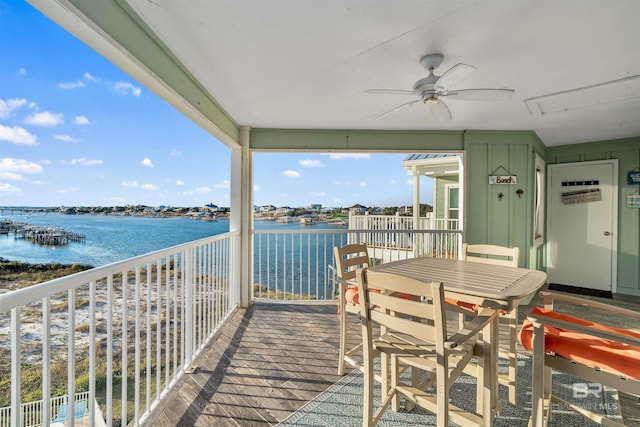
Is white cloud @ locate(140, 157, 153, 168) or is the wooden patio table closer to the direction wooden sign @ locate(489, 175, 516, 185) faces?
the wooden patio table

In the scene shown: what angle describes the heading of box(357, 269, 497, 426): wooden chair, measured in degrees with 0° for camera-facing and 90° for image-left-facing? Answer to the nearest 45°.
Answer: approximately 225°

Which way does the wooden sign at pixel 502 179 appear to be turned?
toward the camera

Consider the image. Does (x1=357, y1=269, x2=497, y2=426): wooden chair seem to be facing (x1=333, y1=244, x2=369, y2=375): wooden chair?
no

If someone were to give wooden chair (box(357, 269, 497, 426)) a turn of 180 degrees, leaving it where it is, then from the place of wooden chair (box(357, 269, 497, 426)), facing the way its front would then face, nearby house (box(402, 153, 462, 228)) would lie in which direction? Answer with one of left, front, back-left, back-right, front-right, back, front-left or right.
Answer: back-right

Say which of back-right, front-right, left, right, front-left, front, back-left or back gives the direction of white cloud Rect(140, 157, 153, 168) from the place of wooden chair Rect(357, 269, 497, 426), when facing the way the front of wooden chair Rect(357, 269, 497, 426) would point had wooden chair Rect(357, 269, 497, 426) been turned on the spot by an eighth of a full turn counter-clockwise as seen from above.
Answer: front-left

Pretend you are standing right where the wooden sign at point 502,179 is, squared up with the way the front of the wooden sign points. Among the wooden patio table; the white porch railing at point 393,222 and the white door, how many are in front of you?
1

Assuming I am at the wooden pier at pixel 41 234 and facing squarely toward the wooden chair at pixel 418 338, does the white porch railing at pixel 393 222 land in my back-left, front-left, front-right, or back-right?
front-left

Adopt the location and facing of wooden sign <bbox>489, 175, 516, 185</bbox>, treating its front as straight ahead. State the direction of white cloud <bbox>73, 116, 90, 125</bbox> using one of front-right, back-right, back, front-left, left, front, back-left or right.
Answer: right

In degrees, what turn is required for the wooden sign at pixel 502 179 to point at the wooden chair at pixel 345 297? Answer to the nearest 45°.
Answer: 0° — it already faces it

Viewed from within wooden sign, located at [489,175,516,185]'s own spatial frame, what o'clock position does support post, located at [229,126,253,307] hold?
The support post is roughly at 2 o'clock from the wooden sign.

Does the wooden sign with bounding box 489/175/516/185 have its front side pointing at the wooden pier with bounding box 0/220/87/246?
no

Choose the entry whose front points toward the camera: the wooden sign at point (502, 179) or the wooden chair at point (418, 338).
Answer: the wooden sign

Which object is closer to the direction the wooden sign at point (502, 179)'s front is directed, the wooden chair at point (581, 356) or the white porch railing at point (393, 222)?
the wooden chair

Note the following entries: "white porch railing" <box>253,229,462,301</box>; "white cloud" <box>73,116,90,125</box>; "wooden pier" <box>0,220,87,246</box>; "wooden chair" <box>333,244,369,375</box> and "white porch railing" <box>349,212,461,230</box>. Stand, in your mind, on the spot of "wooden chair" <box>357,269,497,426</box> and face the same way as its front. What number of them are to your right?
0
